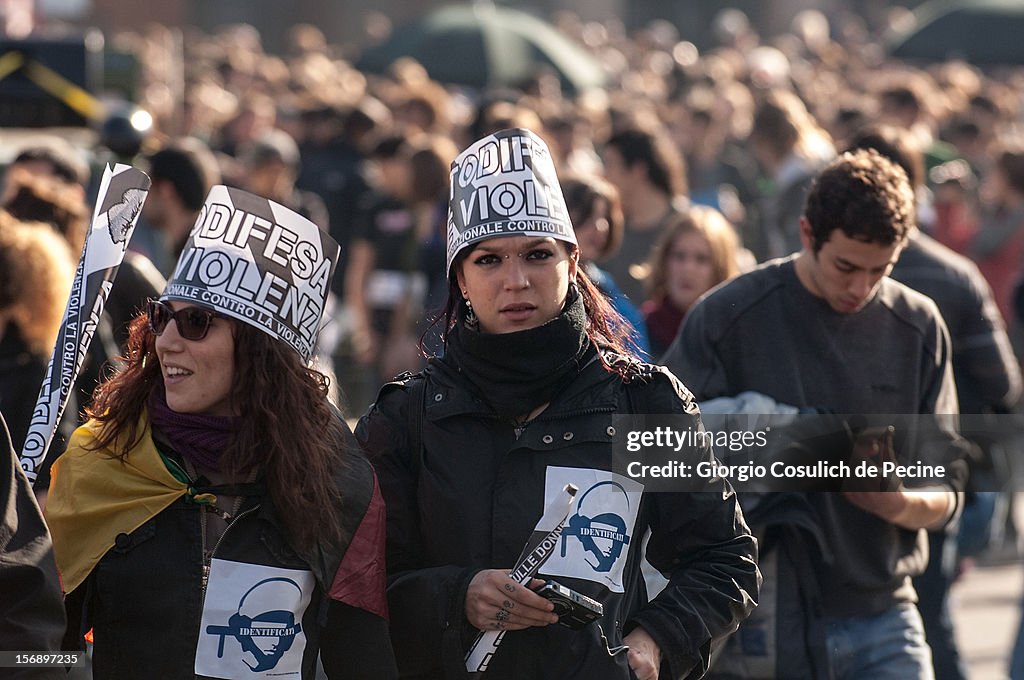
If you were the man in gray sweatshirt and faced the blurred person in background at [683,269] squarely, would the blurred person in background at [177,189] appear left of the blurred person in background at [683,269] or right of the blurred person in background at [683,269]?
left

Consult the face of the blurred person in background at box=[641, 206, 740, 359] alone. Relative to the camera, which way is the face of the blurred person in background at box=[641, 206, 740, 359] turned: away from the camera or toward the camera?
toward the camera

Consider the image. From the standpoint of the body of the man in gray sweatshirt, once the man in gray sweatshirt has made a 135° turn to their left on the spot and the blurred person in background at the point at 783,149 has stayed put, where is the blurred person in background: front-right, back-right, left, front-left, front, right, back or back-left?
front

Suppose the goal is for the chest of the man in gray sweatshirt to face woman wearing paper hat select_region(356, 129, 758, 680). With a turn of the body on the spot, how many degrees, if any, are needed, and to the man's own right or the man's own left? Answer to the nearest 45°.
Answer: approximately 90° to the man's own right

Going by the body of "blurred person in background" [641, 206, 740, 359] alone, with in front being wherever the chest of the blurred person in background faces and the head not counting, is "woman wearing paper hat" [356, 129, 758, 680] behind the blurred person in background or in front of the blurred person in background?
in front

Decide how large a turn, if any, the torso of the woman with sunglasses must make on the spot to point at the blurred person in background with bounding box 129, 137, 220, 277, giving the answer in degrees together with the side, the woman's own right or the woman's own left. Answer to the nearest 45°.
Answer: approximately 135° to the woman's own right

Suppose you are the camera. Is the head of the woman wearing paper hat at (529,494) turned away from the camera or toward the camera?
toward the camera

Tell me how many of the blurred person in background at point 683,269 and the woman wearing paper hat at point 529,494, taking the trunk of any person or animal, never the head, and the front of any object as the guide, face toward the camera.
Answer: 2

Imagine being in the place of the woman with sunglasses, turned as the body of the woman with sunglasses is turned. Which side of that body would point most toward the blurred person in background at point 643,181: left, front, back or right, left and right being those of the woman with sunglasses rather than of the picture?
back

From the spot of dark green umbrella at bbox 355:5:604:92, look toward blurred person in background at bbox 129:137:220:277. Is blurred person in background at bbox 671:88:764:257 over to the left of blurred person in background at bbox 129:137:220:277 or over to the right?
left

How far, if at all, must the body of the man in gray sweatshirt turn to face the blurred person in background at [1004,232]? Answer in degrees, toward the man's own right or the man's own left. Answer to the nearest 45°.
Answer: approximately 135° to the man's own left

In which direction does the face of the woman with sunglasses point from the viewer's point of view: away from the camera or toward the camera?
toward the camera

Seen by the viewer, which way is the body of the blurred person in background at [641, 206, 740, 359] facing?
toward the camera

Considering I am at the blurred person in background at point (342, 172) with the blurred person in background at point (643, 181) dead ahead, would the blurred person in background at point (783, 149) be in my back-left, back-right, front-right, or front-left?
front-left

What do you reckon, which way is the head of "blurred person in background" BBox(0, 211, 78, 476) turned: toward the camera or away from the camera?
away from the camera

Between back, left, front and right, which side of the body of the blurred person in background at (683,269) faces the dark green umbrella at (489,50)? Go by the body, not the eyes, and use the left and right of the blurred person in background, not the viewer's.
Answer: back
